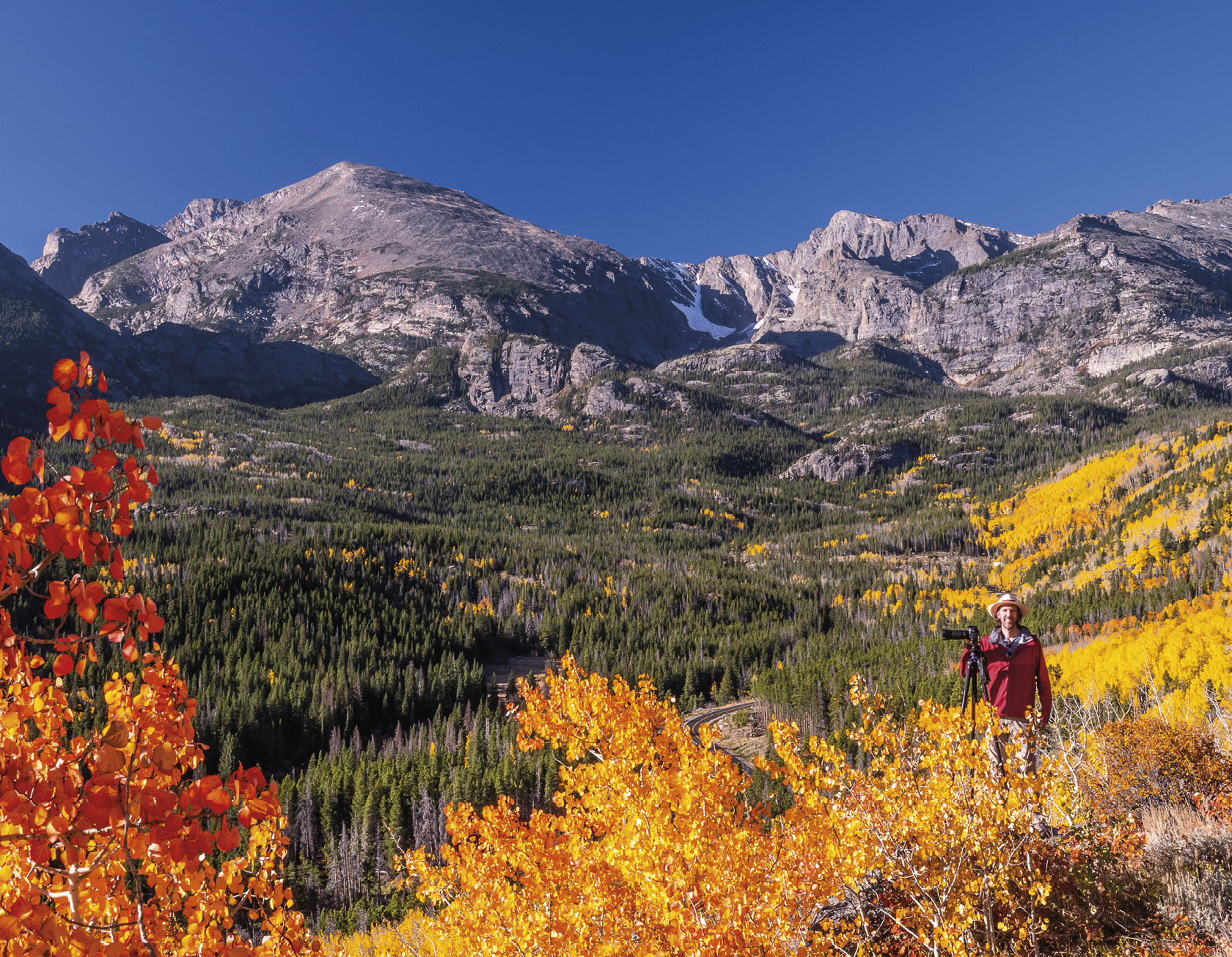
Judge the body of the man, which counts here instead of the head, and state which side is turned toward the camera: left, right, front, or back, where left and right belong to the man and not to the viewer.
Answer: front
